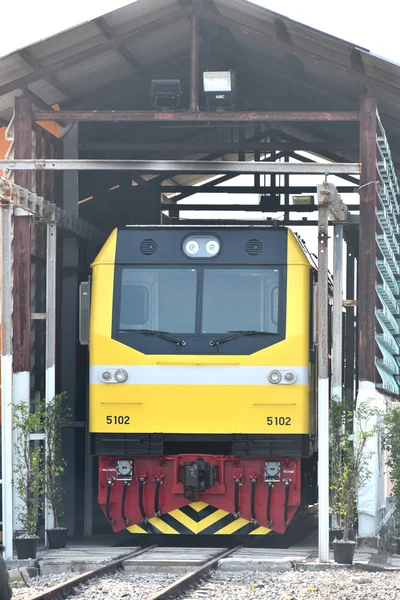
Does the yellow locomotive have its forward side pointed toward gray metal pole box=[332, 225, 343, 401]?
no

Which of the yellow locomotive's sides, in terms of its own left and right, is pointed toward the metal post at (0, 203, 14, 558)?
right

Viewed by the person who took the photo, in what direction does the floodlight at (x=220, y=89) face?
facing the viewer

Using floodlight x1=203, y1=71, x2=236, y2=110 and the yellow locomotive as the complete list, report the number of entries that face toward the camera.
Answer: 2

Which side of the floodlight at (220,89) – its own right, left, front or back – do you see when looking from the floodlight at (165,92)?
right

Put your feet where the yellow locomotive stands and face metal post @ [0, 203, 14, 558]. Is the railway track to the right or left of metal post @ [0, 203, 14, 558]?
left

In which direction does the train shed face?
toward the camera

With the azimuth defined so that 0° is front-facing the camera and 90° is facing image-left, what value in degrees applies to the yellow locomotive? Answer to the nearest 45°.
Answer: approximately 0°

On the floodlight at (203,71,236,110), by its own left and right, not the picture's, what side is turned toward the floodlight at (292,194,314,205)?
back
